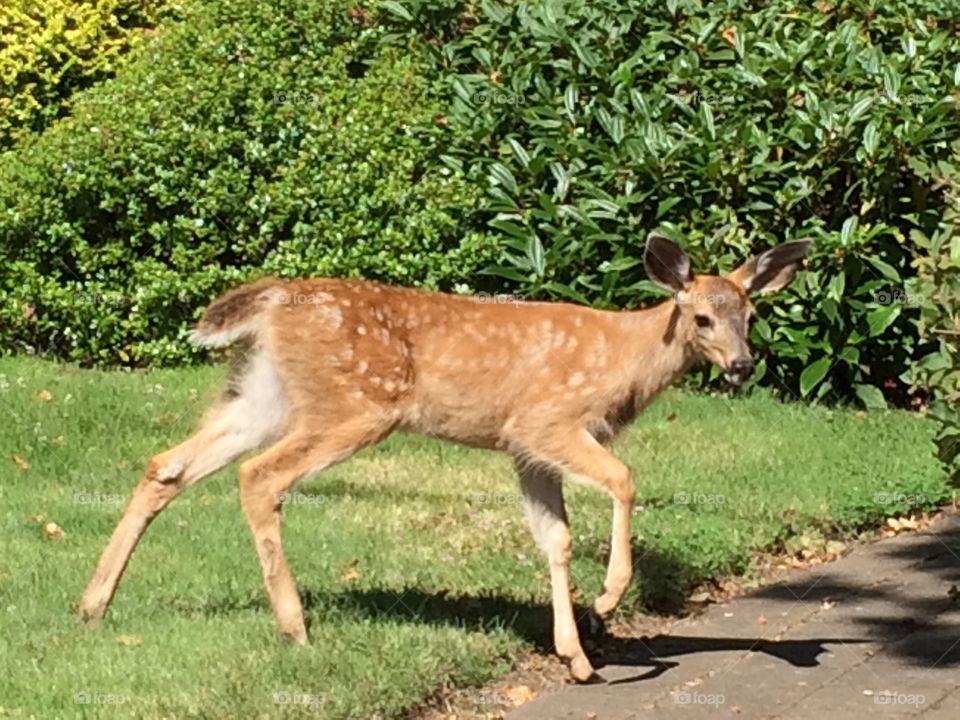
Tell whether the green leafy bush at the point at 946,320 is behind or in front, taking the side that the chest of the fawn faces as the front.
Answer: in front

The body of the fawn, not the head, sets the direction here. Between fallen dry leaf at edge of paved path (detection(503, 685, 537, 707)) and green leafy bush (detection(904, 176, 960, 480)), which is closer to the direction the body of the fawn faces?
the green leafy bush

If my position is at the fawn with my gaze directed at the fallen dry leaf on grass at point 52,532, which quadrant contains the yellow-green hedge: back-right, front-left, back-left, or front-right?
front-right

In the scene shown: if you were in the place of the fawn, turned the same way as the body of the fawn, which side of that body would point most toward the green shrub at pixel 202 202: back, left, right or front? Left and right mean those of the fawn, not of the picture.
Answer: left

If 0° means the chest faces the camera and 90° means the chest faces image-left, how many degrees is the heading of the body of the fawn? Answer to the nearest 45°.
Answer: approximately 270°

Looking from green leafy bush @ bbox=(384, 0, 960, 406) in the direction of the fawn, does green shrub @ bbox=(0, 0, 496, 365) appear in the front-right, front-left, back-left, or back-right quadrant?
front-right

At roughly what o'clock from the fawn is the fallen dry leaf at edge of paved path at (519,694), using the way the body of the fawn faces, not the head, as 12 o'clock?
The fallen dry leaf at edge of paved path is roughly at 2 o'clock from the fawn.

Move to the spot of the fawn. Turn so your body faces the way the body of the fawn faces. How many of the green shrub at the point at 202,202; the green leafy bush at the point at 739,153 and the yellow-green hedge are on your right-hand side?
0

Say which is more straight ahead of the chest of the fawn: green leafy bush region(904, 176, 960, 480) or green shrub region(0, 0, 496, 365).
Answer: the green leafy bush

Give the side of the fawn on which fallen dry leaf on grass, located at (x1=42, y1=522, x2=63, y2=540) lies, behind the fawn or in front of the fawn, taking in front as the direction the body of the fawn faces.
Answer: behind

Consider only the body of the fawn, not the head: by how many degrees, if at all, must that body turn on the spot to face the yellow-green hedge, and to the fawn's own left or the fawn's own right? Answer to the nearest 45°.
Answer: approximately 135° to the fawn's own left
